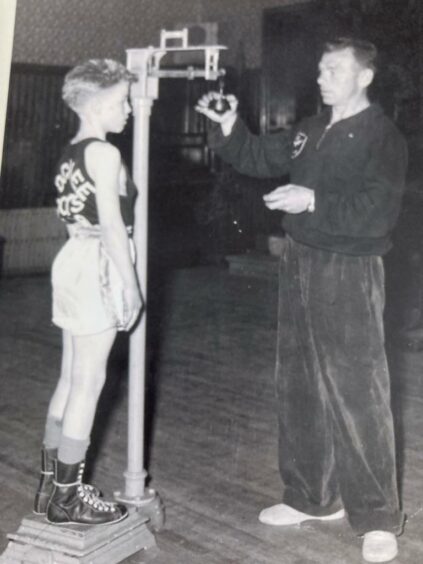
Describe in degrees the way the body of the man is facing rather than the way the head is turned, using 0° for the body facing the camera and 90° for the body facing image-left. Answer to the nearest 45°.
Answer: approximately 45°

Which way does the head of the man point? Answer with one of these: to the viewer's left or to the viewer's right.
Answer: to the viewer's left

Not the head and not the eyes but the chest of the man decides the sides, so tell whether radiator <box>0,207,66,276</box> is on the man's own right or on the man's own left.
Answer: on the man's own right
